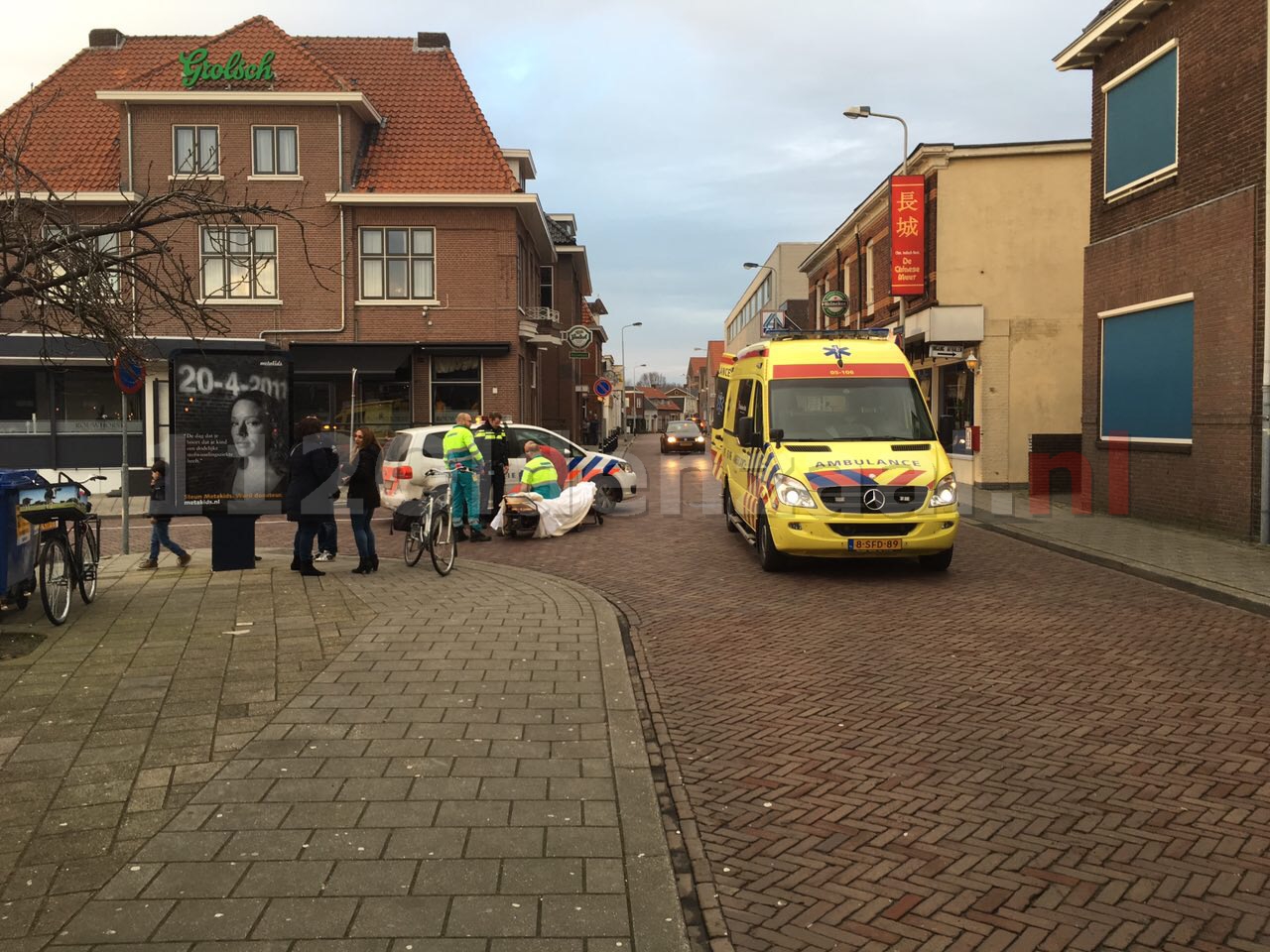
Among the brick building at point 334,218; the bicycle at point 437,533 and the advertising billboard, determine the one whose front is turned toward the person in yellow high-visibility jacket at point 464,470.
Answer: the brick building

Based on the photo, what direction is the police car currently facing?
to the viewer's right

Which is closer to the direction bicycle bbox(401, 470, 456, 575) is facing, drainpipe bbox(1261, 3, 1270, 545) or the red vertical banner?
the drainpipe

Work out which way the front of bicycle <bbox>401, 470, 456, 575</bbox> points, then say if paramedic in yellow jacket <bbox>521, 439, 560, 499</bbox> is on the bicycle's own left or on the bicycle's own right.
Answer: on the bicycle's own left

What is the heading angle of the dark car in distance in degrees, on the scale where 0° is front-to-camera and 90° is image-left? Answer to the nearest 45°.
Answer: approximately 0°

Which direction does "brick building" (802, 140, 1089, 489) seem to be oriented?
to the viewer's left

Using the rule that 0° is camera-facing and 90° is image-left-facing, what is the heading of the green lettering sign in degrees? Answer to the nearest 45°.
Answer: approximately 0°

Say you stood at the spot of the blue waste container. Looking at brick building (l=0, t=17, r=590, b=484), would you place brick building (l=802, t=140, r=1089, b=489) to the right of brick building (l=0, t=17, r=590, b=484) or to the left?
right

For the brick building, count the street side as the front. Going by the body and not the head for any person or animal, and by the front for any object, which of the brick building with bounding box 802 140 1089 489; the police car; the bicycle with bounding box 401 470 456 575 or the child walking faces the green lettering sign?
the brick building

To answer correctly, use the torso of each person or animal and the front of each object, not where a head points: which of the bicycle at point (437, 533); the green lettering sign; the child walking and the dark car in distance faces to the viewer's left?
the child walking

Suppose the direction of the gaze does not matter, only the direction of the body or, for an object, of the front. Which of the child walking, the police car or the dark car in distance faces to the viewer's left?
the child walking
